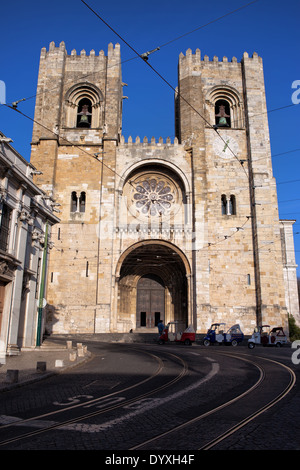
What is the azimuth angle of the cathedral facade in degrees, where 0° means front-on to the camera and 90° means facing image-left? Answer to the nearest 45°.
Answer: approximately 0°

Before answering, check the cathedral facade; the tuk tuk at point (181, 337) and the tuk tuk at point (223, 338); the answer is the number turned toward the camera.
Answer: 1

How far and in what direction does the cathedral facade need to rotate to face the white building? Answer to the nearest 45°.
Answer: approximately 45° to its right

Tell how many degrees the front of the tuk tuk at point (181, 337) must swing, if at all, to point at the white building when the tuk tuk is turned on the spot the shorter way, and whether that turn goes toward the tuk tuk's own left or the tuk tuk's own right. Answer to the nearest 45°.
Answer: approximately 45° to the tuk tuk's own left

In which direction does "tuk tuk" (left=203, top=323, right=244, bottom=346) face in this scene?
to the viewer's left

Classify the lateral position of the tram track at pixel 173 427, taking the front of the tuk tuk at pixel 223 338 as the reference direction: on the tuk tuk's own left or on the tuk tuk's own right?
on the tuk tuk's own left

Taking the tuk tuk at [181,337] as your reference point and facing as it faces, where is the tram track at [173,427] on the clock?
The tram track is roughly at 9 o'clock from the tuk tuk.

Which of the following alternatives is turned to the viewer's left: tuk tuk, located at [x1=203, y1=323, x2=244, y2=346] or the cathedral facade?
the tuk tuk

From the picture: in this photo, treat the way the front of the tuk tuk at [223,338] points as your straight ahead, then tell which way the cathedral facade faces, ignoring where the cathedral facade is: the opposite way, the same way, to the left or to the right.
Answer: to the left

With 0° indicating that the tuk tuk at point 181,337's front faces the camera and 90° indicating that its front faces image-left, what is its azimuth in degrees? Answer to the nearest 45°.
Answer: approximately 90°

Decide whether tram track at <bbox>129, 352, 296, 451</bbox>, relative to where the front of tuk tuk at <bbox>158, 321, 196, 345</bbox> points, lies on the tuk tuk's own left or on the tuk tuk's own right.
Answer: on the tuk tuk's own left

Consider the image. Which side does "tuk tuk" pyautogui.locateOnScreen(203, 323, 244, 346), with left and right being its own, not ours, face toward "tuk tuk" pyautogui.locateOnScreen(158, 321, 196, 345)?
front

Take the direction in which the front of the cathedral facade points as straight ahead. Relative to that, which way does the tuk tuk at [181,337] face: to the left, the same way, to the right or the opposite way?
to the right

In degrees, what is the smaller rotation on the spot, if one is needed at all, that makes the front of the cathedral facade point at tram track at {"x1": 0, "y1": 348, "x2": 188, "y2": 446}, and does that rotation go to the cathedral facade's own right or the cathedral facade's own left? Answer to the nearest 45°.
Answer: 0° — it already faces it

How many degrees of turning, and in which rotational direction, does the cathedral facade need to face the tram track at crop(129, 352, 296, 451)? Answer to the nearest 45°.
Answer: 0° — it already faces it
